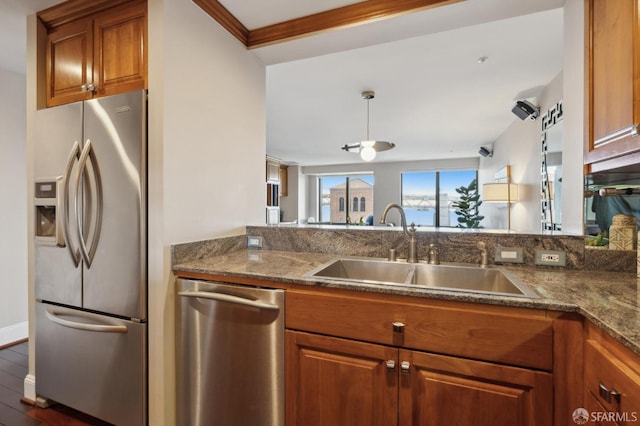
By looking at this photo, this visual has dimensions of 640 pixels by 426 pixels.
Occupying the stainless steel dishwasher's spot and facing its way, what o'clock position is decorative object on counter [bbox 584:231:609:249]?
The decorative object on counter is roughly at 8 o'clock from the stainless steel dishwasher.

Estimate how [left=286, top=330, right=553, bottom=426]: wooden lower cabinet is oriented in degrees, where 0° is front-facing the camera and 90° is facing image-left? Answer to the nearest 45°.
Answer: approximately 45°

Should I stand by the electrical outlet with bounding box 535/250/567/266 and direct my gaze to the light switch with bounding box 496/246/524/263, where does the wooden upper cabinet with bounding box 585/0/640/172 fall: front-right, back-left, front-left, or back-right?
back-left

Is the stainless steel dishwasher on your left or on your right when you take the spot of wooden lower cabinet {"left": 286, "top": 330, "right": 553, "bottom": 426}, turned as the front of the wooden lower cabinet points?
on your right

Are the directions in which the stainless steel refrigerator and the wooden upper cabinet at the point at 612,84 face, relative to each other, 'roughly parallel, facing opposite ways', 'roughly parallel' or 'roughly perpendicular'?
roughly perpendicular

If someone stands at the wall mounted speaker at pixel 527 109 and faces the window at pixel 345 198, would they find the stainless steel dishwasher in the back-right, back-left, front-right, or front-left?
back-left

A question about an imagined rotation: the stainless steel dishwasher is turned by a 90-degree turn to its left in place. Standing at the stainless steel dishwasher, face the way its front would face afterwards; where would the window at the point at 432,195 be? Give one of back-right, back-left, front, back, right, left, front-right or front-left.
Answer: left

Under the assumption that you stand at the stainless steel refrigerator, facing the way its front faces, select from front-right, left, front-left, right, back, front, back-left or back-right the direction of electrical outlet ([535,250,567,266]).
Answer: left
